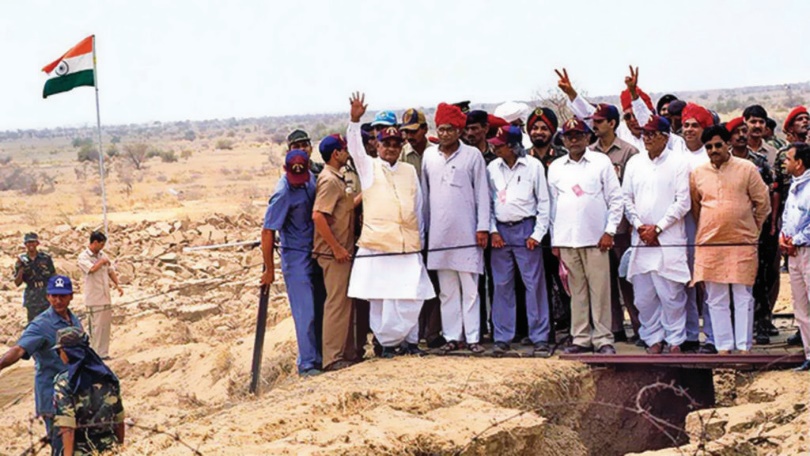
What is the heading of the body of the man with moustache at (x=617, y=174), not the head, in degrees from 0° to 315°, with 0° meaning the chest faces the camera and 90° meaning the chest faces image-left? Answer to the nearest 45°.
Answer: approximately 45°

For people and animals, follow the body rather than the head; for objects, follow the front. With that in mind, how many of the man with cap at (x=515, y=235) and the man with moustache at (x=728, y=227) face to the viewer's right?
0

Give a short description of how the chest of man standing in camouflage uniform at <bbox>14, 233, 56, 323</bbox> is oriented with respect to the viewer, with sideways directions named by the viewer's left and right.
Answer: facing the viewer

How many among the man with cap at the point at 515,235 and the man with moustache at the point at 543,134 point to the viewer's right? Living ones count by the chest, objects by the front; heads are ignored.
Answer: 0

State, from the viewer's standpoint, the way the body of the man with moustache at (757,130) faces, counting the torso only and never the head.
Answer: toward the camera

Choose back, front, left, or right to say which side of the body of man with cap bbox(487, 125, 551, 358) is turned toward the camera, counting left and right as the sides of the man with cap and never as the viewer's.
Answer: front

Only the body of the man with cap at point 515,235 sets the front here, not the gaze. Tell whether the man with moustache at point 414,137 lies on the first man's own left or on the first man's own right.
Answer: on the first man's own right
